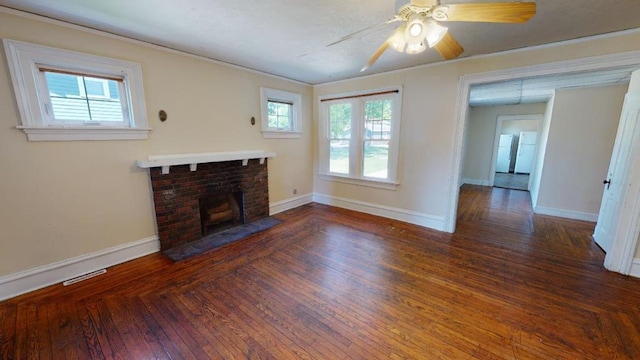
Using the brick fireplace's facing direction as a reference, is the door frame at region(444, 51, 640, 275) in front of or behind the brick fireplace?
in front

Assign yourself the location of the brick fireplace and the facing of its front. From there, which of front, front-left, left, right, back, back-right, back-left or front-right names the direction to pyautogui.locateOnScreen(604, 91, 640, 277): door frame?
front

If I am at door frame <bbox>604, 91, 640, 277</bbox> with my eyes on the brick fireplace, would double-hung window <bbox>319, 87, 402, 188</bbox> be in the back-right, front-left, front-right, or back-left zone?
front-right

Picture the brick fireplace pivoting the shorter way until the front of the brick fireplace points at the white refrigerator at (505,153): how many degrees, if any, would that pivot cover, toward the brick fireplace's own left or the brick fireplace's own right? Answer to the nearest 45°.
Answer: approximately 45° to the brick fireplace's own left

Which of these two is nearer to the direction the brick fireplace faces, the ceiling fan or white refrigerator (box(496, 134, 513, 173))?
the ceiling fan

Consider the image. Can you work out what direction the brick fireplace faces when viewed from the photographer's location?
facing the viewer and to the right of the viewer

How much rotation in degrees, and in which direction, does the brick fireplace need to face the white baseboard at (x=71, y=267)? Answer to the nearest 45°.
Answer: approximately 135° to its right

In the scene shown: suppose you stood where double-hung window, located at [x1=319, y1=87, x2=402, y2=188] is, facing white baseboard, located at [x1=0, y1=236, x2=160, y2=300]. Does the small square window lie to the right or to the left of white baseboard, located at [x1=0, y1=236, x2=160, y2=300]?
right

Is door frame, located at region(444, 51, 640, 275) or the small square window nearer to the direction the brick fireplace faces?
the door frame

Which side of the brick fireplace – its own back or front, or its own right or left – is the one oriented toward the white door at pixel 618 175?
front

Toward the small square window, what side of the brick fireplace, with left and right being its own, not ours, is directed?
left

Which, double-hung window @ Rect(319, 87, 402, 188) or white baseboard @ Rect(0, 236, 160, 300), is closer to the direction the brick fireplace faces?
the double-hung window
